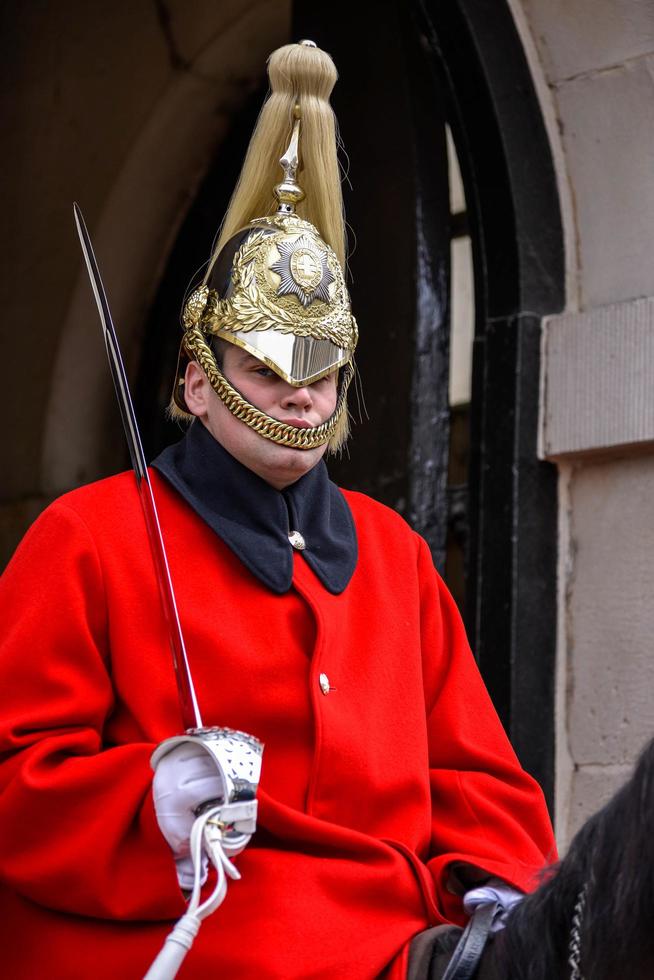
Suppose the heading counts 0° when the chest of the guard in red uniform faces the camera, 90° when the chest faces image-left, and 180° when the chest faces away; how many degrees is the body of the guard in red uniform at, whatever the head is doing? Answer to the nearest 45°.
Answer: approximately 315°
